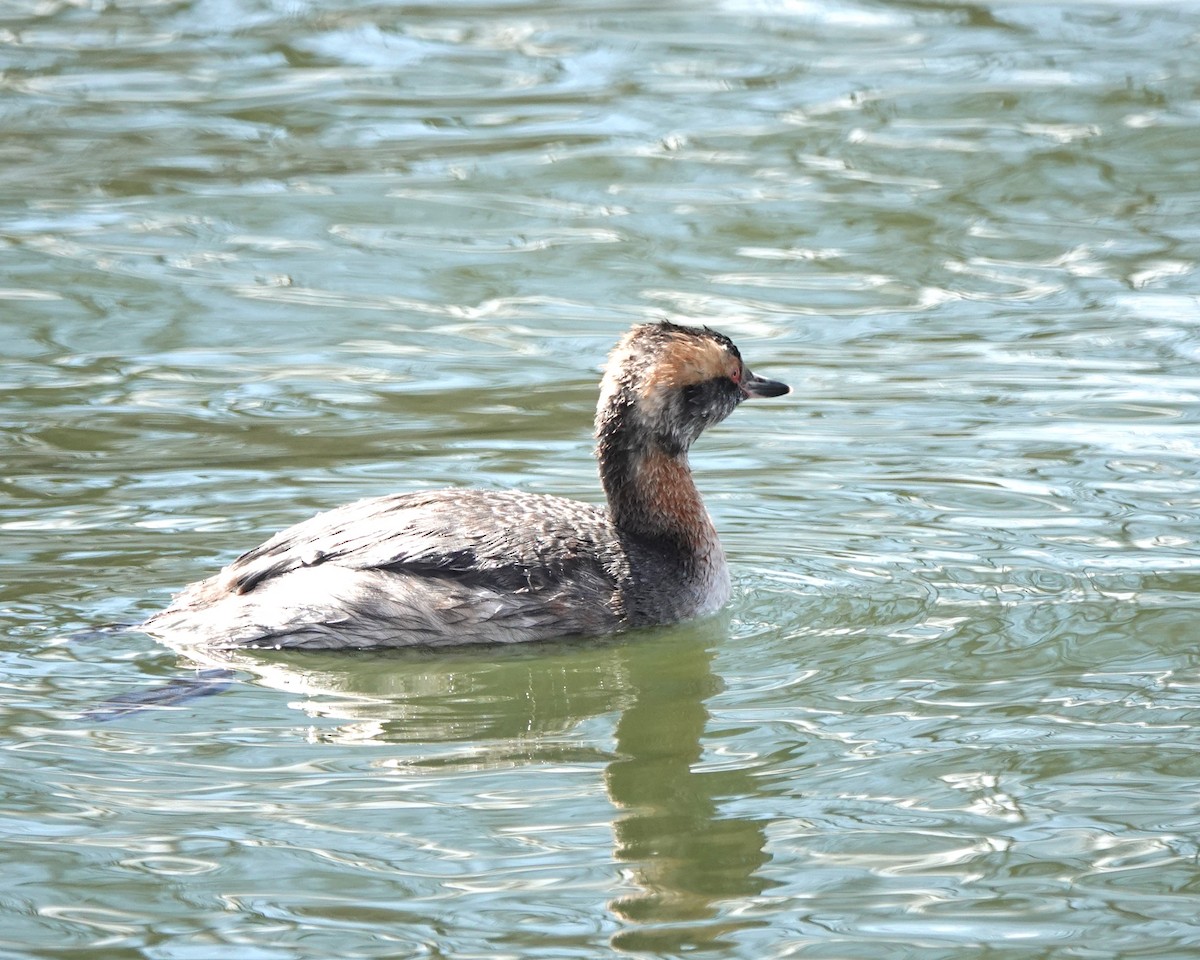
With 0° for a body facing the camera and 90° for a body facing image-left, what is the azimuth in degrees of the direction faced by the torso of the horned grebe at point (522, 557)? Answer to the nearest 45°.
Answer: approximately 270°
